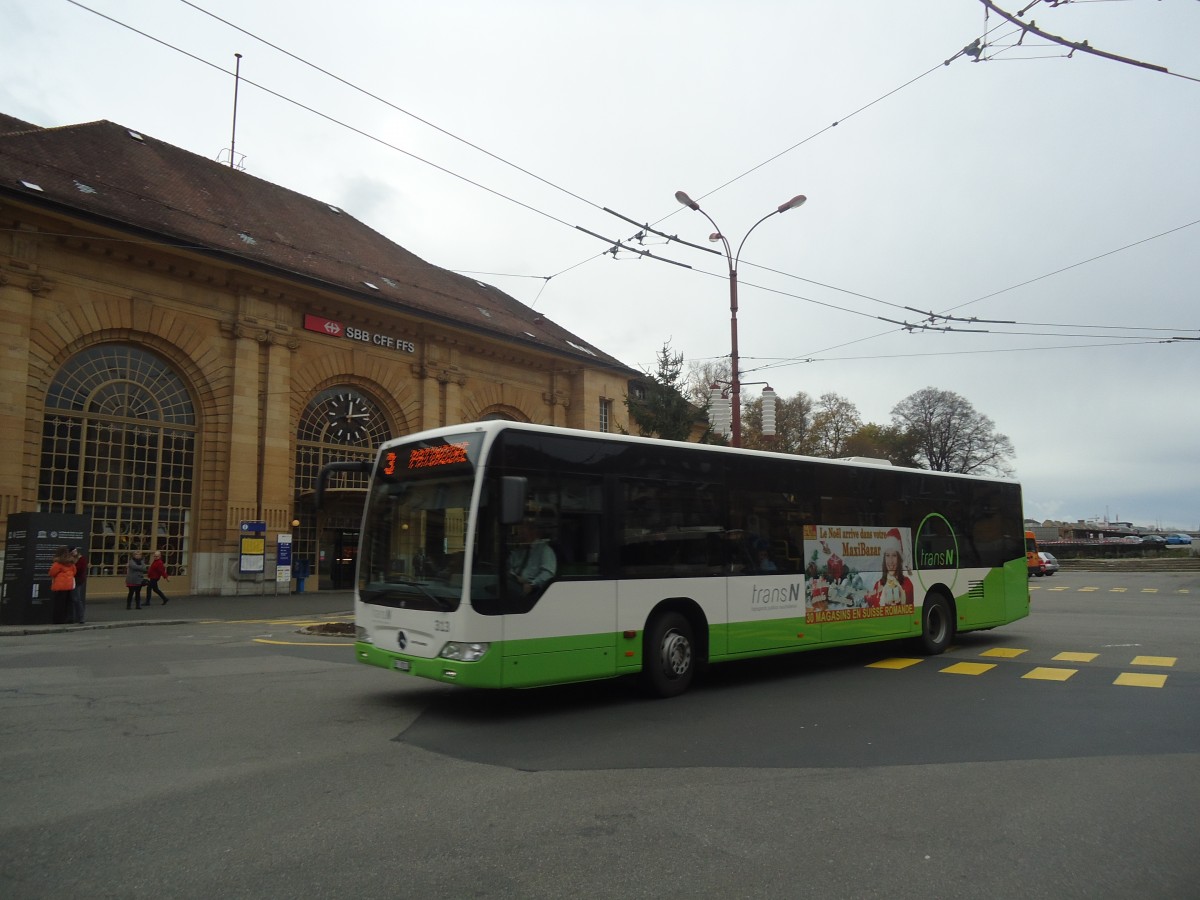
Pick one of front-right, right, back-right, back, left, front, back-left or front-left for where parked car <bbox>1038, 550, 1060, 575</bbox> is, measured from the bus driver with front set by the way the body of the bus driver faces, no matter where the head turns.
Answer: back

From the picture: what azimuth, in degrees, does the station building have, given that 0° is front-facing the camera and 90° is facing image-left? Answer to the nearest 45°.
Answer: approximately 315°

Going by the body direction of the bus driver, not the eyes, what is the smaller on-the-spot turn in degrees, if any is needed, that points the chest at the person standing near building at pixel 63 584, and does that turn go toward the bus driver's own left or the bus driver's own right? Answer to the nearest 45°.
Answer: approximately 90° to the bus driver's own right

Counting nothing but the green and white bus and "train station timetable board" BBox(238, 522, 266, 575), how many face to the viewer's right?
0

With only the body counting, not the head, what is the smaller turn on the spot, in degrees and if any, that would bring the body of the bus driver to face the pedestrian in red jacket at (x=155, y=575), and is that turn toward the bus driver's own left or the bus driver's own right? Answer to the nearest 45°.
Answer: approximately 90° to the bus driver's own right

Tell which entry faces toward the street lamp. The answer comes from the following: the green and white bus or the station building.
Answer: the station building

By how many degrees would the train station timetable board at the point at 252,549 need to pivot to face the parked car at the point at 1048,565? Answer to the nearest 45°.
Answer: approximately 90° to its left

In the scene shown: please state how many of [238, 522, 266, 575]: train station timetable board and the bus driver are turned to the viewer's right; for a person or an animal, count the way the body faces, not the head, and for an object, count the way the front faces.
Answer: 0

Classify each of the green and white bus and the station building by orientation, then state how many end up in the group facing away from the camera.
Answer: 0

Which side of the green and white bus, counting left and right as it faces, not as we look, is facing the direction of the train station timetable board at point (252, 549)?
right

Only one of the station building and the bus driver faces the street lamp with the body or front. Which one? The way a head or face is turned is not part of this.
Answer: the station building

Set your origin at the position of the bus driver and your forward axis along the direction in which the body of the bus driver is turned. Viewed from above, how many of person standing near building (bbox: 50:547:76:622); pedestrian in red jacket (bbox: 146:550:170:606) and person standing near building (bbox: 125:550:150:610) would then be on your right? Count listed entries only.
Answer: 3
